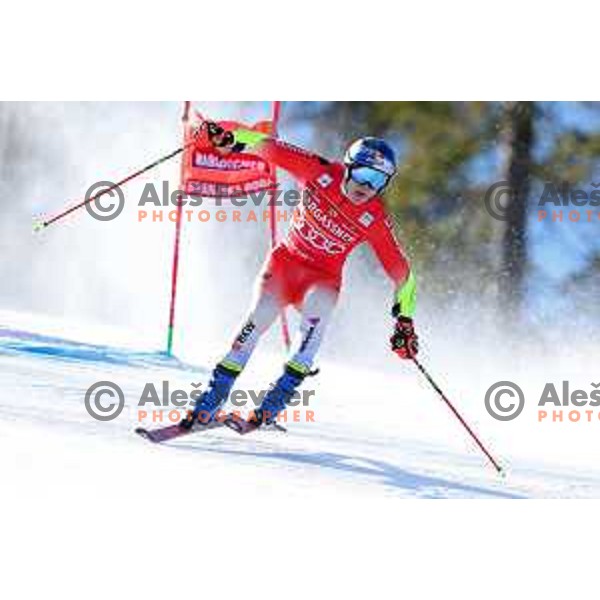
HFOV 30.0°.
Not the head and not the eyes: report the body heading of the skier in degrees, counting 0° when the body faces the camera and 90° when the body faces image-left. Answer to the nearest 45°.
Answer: approximately 0°

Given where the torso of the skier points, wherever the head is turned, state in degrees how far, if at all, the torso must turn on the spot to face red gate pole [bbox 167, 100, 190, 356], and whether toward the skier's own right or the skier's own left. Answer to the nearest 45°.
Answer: approximately 90° to the skier's own right
